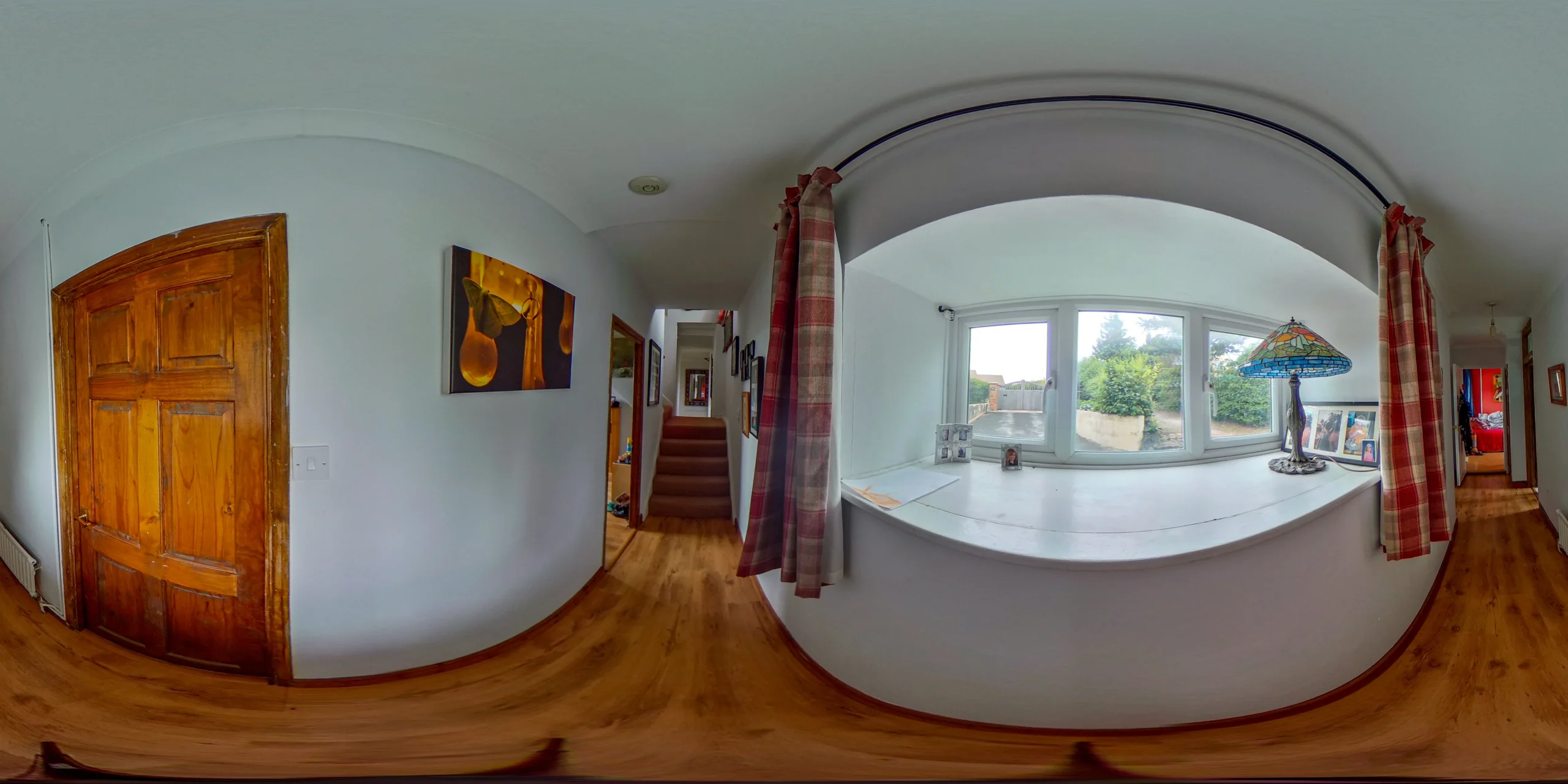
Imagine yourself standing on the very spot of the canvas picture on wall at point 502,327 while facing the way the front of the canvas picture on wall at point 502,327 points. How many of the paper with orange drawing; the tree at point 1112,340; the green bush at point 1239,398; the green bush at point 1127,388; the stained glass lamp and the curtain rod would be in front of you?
6

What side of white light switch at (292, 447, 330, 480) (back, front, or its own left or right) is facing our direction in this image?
front

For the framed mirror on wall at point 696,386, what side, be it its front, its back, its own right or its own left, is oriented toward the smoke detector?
front

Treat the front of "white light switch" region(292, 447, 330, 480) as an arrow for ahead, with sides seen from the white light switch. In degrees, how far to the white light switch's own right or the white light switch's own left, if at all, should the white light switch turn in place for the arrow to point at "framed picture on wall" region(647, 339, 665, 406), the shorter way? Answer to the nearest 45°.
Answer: approximately 135° to the white light switch's own left

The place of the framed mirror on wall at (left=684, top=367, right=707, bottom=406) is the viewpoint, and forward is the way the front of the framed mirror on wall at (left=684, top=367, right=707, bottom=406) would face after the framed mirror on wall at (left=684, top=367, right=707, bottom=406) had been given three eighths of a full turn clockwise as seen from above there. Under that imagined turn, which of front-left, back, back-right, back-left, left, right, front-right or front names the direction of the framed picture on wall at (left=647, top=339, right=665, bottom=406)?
back-left

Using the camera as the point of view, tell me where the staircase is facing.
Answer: facing the viewer

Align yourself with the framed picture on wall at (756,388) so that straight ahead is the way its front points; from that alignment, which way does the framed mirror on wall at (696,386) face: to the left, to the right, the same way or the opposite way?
to the left

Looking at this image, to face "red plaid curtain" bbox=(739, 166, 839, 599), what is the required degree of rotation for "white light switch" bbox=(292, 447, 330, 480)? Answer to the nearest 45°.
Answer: approximately 45° to its left

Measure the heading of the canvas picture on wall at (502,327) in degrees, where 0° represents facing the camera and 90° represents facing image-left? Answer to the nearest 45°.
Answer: approximately 315°

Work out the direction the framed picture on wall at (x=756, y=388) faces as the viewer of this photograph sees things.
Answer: facing to the left of the viewer

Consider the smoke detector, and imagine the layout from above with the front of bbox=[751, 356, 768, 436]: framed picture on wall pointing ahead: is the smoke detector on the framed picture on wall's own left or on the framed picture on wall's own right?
on the framed picture on wall's own left

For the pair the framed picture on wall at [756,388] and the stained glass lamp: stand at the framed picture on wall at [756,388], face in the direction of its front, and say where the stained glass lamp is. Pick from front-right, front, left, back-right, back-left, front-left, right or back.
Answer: back-left

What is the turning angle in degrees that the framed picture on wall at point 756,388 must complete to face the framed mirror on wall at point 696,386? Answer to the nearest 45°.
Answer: approximately 90° to its right

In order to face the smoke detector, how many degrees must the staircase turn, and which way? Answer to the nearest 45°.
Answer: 0° — it already faces it
